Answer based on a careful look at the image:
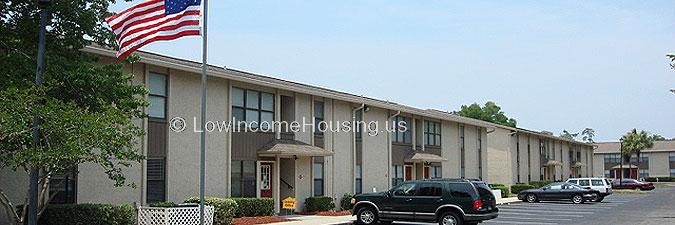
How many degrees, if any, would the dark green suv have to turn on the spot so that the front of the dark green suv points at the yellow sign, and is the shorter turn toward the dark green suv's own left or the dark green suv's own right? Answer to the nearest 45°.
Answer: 0° — it already faces it

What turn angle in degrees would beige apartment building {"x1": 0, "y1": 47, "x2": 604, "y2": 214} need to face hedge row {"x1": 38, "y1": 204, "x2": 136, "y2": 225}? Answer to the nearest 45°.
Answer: approximately 90° to its right

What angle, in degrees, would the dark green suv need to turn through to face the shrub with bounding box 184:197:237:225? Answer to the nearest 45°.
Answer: approximately 45° to its left

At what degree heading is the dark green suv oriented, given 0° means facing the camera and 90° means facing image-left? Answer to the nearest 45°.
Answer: approximately 135°

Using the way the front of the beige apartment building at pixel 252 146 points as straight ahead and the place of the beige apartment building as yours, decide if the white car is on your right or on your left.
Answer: on your left

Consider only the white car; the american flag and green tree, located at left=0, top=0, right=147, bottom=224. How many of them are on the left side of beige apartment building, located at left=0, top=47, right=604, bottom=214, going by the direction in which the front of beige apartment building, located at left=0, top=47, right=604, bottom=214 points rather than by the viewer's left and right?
1

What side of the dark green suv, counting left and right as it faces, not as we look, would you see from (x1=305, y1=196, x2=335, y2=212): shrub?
front

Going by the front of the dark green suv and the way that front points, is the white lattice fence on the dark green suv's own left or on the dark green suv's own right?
on the dark green suv's own left
